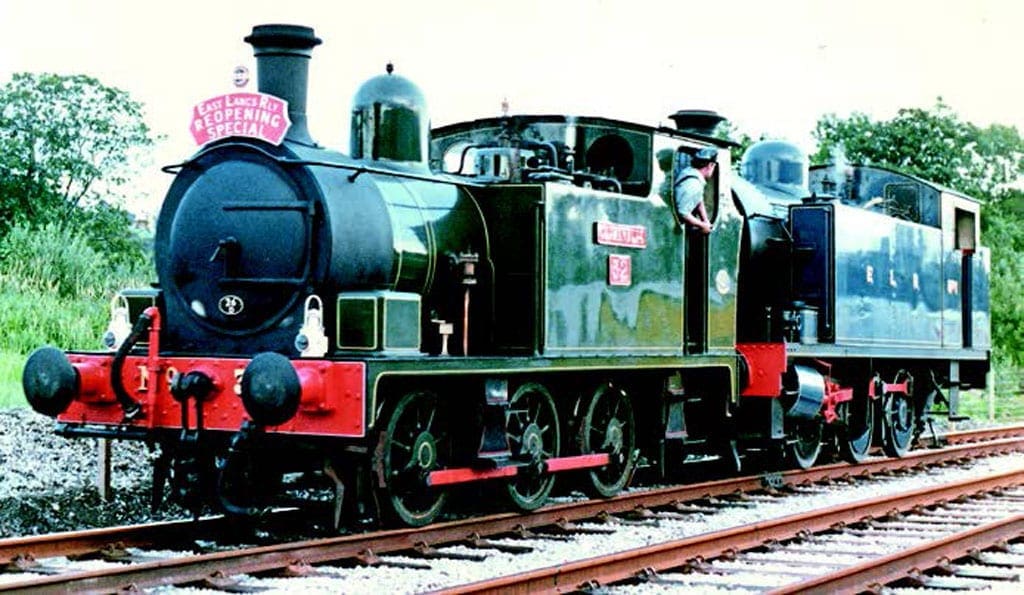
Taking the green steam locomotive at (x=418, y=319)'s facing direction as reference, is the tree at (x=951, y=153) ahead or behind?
behind

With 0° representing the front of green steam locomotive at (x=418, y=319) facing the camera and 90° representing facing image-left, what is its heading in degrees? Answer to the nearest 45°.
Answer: approximately 45°

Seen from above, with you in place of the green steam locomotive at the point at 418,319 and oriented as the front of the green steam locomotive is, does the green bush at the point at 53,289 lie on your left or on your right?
on your right

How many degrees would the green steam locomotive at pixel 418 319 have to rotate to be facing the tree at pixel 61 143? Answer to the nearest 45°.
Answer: approximately 90° to its right
